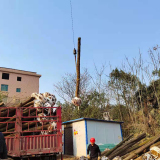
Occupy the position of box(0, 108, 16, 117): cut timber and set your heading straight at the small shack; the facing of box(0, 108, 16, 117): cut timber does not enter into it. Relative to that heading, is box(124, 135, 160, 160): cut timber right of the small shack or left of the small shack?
right

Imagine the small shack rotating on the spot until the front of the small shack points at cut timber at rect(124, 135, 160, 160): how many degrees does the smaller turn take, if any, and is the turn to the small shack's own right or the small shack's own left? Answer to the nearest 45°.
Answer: approximately 90° to the small shack's own left

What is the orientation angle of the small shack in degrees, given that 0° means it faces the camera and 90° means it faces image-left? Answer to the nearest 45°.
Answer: approximately 45°

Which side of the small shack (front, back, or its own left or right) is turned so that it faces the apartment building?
right

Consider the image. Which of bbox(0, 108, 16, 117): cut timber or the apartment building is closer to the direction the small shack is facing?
the cut timber
